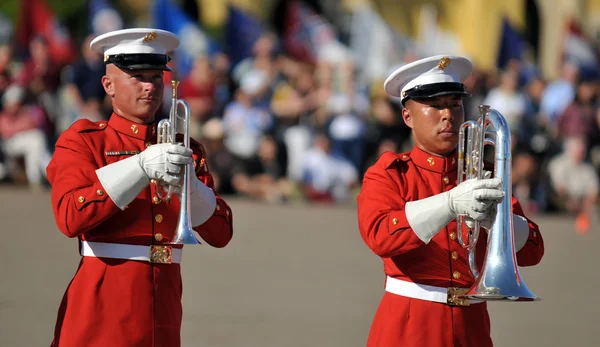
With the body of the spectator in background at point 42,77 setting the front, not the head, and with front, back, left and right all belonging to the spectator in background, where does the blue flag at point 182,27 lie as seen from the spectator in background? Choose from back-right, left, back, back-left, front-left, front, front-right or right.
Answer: left

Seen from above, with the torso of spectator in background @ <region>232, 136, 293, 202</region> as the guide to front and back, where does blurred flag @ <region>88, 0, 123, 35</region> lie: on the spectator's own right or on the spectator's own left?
on the spectator's own right

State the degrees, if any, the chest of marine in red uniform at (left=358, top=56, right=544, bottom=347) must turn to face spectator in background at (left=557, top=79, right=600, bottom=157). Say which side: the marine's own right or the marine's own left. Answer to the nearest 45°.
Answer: approximately 135° to the marine's own left

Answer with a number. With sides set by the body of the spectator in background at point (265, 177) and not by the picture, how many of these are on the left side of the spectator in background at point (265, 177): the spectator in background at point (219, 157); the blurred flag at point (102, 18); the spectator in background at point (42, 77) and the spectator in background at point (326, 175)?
1

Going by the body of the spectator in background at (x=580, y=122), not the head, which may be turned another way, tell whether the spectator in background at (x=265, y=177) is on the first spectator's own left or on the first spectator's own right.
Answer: on the first spectator's own right

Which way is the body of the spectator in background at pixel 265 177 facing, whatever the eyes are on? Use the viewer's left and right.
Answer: facing the viewer

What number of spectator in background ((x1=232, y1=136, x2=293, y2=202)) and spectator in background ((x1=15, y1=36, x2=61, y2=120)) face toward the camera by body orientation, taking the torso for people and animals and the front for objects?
2

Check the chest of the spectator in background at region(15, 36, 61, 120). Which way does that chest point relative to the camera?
toward the camera

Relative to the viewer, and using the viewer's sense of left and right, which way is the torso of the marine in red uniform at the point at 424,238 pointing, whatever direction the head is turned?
facing the viewer and to the right of the viewer

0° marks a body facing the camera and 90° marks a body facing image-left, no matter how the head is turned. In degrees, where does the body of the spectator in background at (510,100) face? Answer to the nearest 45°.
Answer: approximately 0°

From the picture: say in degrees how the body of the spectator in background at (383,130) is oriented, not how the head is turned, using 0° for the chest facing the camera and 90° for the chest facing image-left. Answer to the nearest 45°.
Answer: approximately 0°

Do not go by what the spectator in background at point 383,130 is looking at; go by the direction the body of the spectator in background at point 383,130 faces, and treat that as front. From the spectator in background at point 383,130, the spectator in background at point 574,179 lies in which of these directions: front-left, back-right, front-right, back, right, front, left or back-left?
left

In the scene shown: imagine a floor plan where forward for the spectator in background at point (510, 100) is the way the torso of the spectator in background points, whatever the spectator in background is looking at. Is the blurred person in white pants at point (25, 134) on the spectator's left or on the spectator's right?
on the spectator's right
